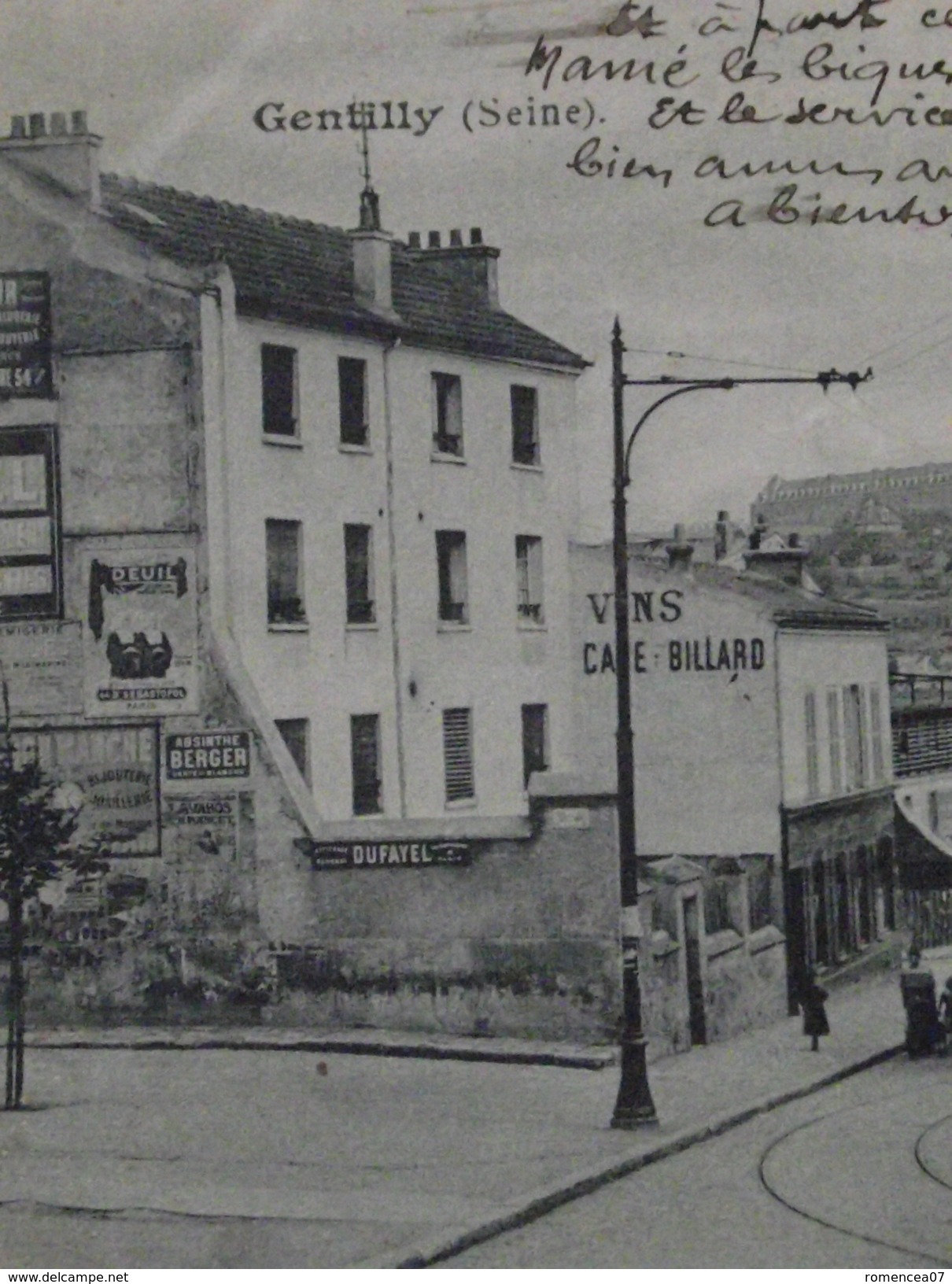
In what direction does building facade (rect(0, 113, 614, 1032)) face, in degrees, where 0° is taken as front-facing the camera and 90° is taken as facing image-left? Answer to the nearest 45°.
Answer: approximately 315°

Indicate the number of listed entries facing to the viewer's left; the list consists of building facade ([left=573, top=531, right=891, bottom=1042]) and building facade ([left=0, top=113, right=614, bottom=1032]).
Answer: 0

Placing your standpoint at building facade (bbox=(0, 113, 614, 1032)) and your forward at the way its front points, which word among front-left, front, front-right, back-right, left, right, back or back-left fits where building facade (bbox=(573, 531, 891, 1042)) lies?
left

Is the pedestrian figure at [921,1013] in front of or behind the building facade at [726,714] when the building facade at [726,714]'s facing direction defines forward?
in front

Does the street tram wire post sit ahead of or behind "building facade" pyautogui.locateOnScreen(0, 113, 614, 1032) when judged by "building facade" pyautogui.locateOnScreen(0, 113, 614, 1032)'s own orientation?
ahead

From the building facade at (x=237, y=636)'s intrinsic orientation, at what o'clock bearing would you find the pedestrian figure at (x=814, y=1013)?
The pedestrian figure is roughly at 10 o'clock from the building facade.
